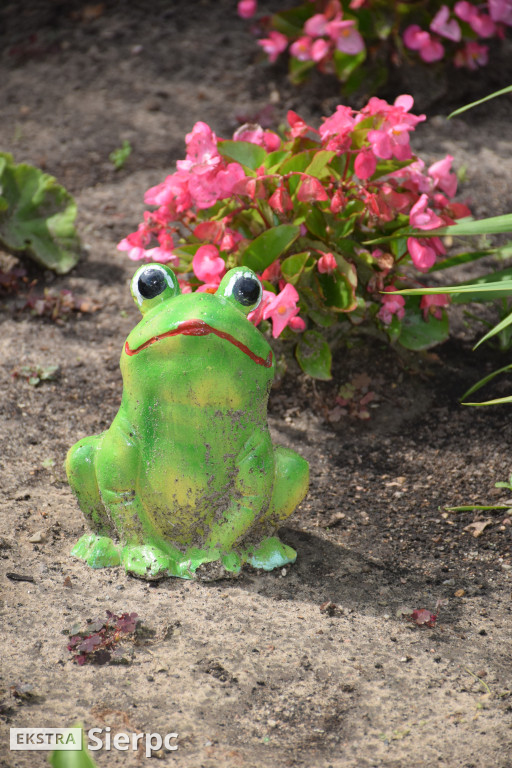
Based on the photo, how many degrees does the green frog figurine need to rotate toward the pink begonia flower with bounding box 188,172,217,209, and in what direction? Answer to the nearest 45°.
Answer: approximately 180°

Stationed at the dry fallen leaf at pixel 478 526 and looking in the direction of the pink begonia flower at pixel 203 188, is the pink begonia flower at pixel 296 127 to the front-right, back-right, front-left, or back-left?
front-right

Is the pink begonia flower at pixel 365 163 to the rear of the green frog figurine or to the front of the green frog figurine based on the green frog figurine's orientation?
to the rear

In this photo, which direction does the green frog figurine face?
toward the camera

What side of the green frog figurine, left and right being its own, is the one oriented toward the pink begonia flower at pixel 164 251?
back

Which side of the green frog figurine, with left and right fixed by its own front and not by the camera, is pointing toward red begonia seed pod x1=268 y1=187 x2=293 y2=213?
back

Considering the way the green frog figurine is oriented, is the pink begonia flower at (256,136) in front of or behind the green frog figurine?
behind

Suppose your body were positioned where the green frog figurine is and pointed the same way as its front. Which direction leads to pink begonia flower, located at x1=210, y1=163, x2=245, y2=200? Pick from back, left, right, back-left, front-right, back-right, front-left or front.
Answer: back

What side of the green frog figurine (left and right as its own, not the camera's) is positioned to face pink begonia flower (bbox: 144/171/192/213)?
back

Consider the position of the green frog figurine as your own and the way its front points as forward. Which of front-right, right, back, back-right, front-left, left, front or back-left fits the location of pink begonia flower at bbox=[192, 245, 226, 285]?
back

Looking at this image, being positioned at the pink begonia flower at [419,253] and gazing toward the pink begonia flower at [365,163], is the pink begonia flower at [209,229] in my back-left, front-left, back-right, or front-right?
front-left
